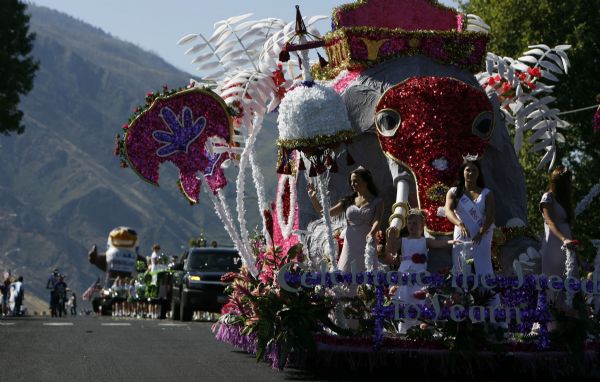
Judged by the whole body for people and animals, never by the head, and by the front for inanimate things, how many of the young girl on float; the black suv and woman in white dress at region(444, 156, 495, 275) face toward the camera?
3

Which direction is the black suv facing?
toward the camera

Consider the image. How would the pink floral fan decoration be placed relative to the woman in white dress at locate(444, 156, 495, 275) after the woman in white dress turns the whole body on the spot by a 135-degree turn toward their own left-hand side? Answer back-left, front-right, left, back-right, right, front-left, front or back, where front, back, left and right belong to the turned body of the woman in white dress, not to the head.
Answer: back-left

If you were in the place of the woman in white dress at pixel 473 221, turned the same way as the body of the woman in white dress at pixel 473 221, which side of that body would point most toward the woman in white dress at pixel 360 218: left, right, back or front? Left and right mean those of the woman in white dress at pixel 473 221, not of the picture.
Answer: right

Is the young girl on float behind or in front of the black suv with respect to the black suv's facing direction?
in front

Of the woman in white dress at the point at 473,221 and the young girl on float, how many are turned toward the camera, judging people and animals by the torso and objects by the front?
2

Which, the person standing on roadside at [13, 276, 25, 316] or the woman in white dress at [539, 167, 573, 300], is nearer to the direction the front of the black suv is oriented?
the woman in white dress

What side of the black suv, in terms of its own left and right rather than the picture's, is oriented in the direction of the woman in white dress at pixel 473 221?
front

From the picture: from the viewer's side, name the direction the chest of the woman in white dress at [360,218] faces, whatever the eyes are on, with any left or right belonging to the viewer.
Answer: facing the viewer and to the left of the viewer

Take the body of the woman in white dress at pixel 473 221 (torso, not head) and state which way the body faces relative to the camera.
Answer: toward the camera
